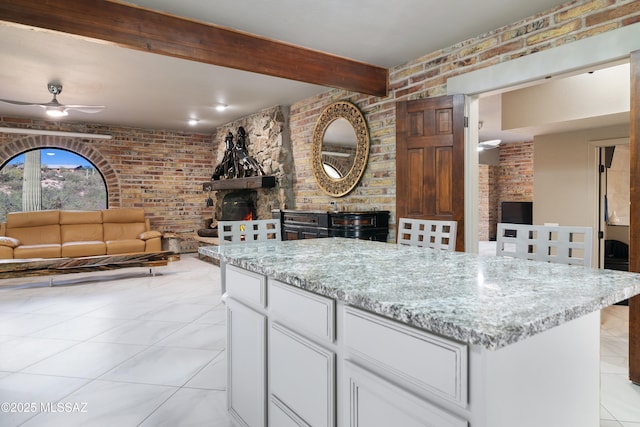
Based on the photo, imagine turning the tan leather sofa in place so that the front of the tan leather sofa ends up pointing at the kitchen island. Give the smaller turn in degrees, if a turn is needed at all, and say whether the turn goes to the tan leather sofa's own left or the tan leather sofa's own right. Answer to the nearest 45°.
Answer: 0° — it already faces it

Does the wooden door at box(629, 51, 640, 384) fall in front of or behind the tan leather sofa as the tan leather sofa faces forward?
in front

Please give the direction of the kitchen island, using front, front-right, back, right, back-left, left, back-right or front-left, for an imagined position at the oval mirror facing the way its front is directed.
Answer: front-left

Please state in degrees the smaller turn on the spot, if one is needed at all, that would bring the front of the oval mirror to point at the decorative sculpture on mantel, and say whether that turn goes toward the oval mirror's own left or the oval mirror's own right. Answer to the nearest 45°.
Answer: approximately 90° to the oval mirror's own right

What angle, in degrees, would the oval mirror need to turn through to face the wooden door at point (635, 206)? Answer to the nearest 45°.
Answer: approximately 90° to its left

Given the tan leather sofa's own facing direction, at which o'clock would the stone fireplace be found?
The stone fireplace is roughly at 10 o'clock from the tan leather sofa.

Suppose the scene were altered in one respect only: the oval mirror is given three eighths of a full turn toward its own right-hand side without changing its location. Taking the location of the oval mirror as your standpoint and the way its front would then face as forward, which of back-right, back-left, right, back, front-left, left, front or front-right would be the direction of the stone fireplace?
front-left

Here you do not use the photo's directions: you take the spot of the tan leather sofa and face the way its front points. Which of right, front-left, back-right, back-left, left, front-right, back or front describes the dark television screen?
left

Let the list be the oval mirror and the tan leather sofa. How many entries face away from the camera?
0

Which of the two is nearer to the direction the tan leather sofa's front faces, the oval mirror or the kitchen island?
the kitchen island

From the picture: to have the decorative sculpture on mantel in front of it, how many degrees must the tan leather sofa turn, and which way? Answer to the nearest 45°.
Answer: approximately 90° to its left

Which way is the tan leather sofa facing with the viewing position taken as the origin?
facing the viewer
